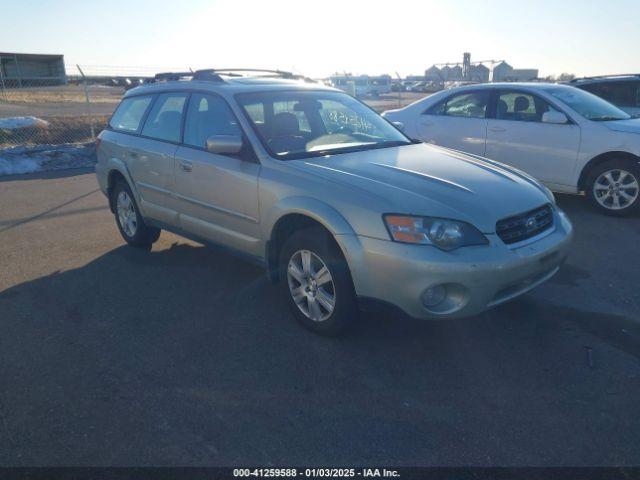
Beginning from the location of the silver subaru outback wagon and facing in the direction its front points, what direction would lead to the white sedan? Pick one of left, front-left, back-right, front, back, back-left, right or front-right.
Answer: left
